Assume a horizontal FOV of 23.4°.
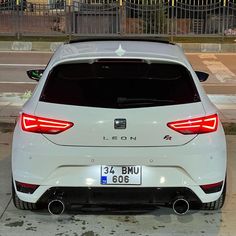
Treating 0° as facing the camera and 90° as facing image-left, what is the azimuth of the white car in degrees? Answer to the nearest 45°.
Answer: approximately 180°

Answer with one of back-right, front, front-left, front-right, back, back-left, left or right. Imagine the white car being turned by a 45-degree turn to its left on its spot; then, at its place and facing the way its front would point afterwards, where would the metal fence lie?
front-right
